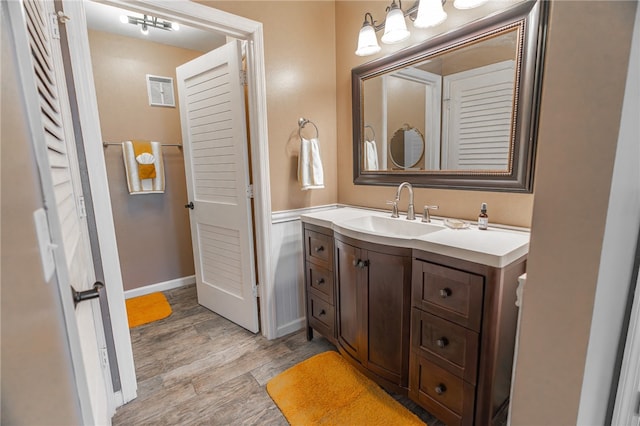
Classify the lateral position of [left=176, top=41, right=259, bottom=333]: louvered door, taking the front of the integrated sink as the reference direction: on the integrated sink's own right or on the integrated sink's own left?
on the integrated sink's own right

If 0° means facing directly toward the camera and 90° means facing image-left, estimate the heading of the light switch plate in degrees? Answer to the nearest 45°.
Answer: approximately 270°
